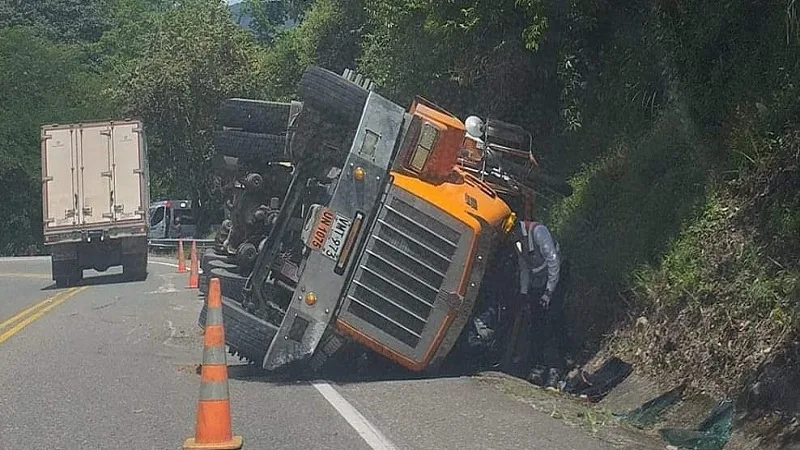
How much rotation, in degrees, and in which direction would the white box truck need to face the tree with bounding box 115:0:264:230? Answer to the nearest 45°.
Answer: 0° — it already faces it

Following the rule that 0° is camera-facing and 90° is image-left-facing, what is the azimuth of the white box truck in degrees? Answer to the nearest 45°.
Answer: approximately 180°

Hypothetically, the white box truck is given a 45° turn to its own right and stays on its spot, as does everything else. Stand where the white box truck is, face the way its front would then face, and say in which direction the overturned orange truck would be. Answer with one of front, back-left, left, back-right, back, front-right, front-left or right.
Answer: back-right

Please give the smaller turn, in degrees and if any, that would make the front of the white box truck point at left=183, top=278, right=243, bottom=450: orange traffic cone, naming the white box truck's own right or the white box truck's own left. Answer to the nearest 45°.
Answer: approximately 180°
